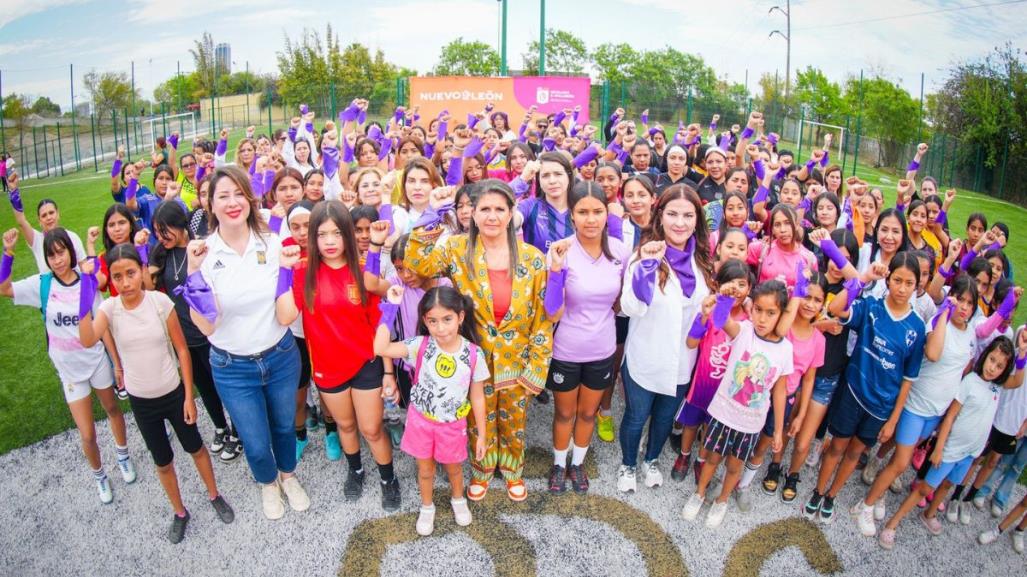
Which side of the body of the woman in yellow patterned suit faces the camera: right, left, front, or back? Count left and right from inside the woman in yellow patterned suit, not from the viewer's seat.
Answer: front

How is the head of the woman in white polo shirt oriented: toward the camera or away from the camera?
toward the camera

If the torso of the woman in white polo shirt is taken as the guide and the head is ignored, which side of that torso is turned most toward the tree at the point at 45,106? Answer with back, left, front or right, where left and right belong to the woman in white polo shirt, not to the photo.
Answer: back

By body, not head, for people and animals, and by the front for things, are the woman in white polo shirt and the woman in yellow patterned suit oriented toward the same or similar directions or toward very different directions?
same or similar directions

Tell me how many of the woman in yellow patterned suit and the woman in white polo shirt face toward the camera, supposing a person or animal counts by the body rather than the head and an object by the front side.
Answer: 2

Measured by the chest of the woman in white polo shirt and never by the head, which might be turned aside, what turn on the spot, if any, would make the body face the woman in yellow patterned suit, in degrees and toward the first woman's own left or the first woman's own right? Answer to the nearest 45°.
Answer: approximately 90° to the first woman's own left

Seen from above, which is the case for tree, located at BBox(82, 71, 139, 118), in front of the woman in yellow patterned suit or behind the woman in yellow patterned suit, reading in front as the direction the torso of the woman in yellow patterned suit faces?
behind

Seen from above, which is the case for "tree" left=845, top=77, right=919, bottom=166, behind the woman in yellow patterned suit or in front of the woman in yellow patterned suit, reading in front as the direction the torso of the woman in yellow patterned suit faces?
behind

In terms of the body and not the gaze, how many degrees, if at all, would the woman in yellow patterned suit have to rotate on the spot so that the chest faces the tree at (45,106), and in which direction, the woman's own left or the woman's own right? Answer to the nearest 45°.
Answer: approximately 135° to the woman's own right
